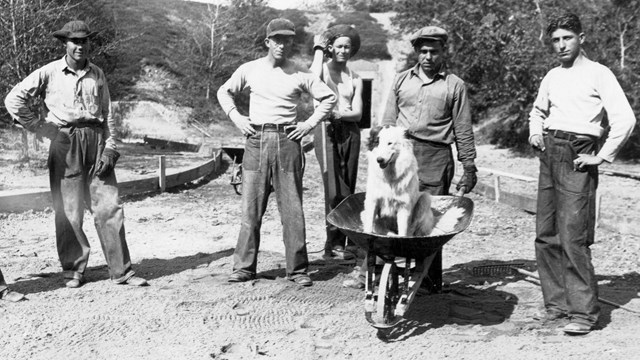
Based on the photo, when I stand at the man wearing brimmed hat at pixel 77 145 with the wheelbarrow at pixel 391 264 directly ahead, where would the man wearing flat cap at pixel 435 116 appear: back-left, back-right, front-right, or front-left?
front-left

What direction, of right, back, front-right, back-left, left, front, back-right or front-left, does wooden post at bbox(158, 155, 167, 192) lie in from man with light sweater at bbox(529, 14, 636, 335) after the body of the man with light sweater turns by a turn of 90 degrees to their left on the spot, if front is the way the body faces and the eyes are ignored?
back

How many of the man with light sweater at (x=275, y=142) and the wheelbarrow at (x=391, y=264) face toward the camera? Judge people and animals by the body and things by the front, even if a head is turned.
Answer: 2

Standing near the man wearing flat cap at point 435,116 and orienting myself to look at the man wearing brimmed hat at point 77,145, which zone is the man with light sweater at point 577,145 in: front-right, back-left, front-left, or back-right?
back-left

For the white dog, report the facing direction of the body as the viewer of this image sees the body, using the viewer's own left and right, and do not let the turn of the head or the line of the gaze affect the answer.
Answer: facing the viewer and to the left of the viewer

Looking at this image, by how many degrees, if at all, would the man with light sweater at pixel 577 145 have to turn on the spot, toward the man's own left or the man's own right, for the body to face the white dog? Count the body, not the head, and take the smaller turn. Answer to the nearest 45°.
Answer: approximately 45° to the man's own right

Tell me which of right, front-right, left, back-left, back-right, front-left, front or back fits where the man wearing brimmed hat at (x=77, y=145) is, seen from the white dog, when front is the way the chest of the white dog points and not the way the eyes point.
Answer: front-right

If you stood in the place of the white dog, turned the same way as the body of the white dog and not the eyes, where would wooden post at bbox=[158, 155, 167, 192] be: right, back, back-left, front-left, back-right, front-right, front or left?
right

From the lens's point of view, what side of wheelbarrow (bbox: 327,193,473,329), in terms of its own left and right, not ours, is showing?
front

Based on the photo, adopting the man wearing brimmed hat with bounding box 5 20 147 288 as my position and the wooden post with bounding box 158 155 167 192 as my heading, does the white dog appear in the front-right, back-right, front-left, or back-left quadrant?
back-right

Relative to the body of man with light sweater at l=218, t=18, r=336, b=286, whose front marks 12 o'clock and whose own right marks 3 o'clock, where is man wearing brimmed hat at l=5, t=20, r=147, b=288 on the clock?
The man wearing brimmed hat is roughly at 3 o'clock from the man with light sweater.

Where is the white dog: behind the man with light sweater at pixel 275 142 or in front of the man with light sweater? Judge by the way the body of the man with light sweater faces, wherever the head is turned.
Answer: in front
